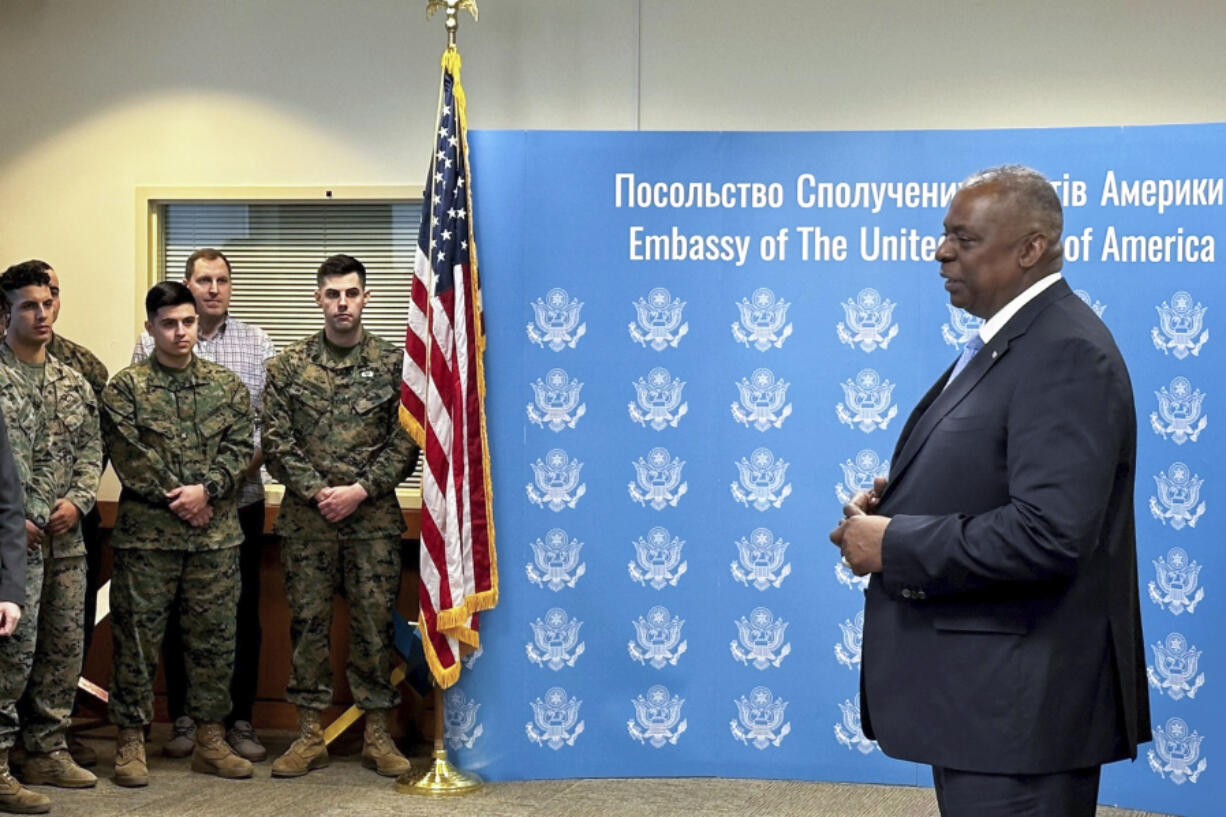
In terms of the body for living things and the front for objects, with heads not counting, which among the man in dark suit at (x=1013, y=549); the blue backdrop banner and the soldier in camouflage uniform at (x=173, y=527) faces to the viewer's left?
the man in dark suit

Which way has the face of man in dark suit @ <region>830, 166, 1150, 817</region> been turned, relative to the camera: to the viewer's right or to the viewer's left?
to the viewer's left

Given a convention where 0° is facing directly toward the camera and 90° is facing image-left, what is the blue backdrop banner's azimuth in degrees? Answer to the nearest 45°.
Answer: approximately 0°

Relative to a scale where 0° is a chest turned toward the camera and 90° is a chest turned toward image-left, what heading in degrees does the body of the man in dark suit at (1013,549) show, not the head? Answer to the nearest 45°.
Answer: approximately 90°

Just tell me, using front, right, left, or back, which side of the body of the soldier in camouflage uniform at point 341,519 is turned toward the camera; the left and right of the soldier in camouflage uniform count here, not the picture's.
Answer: front

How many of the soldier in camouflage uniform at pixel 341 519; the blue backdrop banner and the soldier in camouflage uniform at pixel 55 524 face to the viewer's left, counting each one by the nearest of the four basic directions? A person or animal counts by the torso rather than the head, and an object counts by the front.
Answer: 0

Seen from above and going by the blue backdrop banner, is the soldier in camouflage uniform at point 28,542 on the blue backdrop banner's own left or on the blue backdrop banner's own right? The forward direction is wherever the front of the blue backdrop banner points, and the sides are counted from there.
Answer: on the blue backdrop banner's own right

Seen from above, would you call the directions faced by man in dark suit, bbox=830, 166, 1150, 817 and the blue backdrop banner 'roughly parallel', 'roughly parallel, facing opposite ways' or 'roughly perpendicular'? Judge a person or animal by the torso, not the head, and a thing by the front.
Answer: roughly perpendicular

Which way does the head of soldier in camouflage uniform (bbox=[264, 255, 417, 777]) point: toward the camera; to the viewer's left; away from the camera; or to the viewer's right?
toward the camera

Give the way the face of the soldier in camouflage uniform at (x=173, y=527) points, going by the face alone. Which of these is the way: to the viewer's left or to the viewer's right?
to the viewer's right

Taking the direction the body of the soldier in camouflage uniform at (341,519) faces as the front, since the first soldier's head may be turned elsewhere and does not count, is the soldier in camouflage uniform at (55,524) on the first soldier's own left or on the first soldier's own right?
on the first soldier's own right

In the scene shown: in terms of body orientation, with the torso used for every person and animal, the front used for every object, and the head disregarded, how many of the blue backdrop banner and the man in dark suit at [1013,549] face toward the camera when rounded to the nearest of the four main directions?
1
